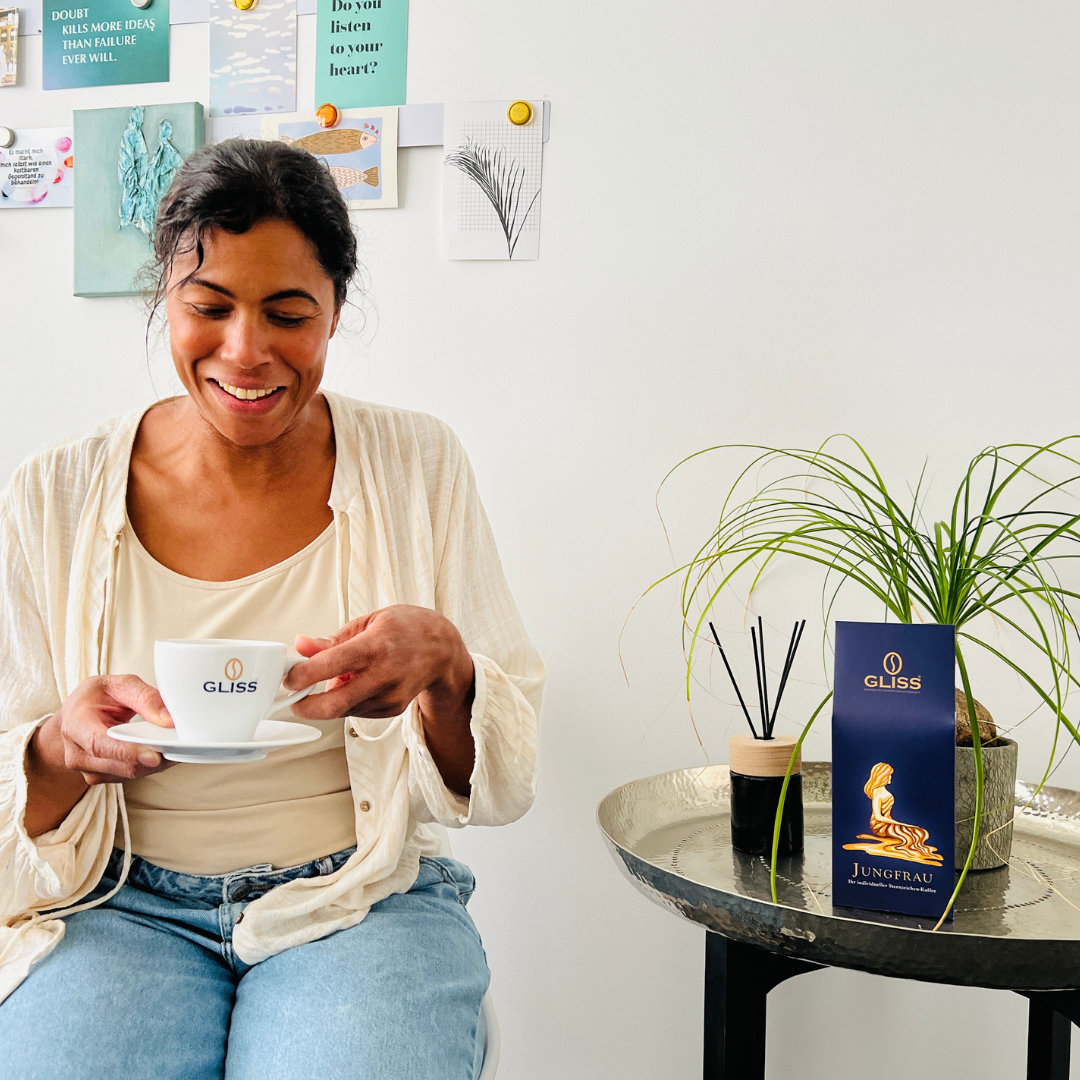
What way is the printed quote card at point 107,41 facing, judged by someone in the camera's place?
facing the viewer

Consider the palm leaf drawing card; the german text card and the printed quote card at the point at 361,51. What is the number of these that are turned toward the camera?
3

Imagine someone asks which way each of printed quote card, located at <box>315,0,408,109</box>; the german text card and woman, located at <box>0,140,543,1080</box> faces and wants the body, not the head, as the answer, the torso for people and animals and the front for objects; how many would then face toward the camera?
3

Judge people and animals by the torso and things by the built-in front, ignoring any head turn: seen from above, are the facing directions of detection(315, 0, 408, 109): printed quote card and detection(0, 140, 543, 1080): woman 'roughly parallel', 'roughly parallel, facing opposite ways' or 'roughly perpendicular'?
roughly parallel

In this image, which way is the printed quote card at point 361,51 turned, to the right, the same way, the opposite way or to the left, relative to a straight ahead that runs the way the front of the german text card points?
the same way

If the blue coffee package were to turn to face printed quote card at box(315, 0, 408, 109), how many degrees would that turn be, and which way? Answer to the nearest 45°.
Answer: approximately 135° to its right

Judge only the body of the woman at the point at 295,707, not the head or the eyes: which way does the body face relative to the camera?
toward the camera

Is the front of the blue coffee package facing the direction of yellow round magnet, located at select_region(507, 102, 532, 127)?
no

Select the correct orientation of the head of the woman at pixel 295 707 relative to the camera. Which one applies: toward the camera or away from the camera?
toward the camera

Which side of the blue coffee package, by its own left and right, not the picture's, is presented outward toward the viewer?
front

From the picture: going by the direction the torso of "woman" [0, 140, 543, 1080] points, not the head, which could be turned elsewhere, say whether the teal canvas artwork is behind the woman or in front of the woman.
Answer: behind

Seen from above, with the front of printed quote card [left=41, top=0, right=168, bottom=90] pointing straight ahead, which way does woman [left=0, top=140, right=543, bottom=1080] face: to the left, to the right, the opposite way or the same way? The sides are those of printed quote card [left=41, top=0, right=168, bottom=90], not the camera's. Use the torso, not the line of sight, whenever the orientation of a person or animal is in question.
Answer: the same way

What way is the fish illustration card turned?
toward the camera
